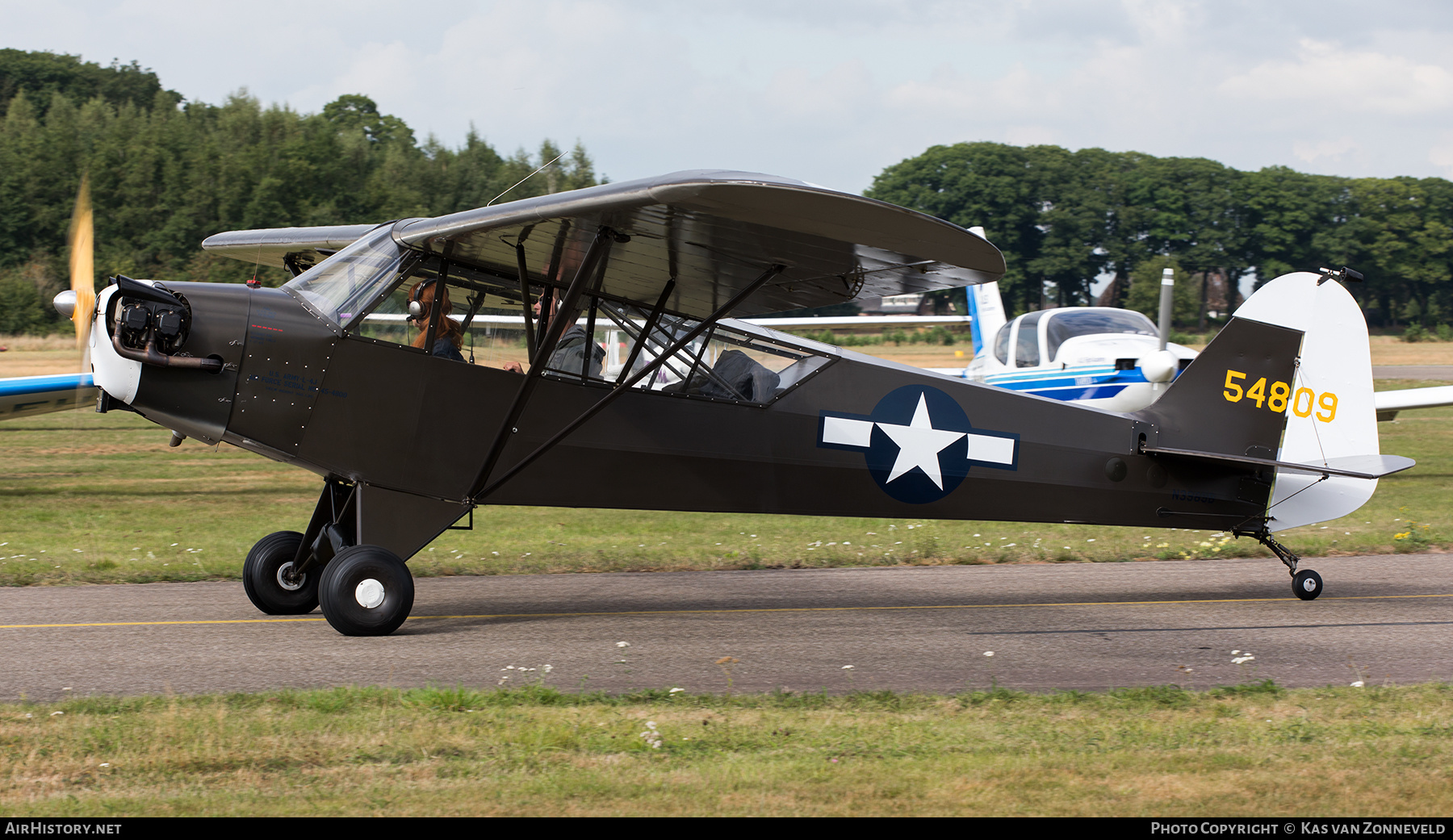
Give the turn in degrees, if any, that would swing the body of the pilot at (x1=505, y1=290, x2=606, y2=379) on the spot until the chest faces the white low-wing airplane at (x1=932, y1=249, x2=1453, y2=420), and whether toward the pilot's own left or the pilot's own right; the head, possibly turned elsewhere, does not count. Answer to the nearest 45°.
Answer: approximately 135° to the pilot's own right

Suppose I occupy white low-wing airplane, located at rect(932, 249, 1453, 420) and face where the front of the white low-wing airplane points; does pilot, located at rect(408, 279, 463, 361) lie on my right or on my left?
on my right

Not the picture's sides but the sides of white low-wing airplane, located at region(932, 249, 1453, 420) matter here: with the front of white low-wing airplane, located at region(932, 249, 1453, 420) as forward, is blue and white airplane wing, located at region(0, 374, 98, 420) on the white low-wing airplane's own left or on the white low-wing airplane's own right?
on the white low-wing airplane's own right

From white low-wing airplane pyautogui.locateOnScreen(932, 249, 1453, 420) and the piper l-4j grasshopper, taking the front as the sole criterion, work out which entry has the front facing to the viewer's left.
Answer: the piper l-4j grasshopper

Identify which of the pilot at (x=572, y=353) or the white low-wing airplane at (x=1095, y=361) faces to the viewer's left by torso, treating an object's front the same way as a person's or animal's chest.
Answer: the pilot

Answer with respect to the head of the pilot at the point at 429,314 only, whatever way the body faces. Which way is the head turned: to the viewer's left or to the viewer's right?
to the viewer's left

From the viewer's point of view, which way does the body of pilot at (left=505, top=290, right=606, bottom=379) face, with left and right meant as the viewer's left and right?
facing to the left of the viewer

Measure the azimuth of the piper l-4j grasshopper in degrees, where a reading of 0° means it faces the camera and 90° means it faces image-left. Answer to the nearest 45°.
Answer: approximately 90°

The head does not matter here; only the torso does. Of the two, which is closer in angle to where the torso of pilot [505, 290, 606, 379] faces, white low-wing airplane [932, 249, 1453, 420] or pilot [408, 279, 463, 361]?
the pilot

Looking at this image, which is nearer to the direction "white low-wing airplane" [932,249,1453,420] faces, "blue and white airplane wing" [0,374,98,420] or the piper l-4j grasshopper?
the piper l-4j grasshopper

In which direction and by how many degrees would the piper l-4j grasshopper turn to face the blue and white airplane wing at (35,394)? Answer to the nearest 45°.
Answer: approximately 45° to its right

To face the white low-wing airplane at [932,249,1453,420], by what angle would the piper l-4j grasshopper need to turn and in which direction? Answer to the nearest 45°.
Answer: approximately 135° to its right
